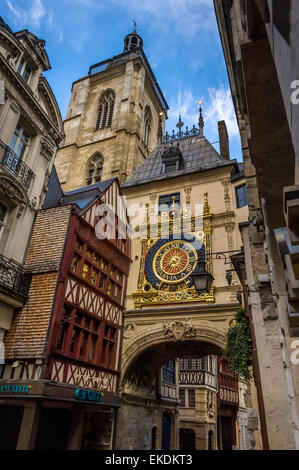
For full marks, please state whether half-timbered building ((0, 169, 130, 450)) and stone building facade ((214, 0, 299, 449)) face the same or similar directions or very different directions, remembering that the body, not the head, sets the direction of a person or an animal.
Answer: very different directions

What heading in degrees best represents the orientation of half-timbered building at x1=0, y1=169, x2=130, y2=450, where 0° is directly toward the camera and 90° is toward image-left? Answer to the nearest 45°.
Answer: approximately 315°

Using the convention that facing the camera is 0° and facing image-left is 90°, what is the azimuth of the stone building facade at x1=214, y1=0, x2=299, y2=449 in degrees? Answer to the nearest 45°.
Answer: approximately 90°

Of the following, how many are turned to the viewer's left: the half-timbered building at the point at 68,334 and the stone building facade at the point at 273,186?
1

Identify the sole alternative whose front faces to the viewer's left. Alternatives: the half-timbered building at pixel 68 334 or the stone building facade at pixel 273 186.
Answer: the stone building facade
